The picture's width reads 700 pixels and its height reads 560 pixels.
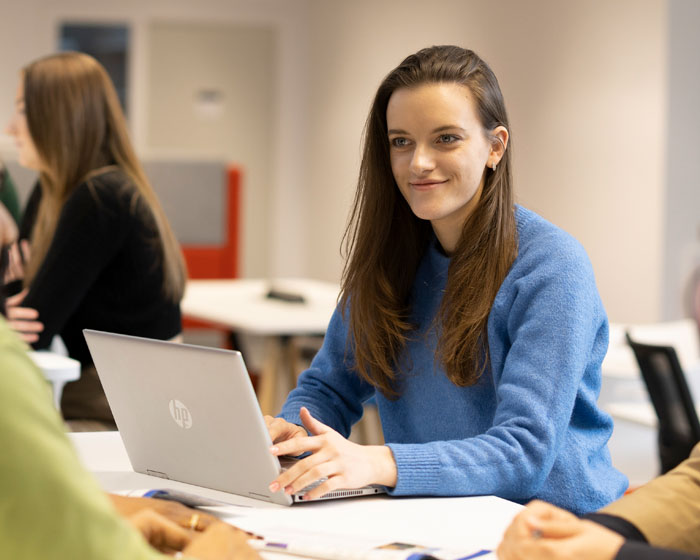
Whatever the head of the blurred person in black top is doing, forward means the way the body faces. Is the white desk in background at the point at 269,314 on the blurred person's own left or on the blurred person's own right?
on the blurred person's own right

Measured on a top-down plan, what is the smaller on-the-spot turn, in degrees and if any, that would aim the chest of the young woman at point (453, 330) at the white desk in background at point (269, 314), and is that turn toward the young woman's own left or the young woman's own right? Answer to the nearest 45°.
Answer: approximately 135° to the young woman's own right

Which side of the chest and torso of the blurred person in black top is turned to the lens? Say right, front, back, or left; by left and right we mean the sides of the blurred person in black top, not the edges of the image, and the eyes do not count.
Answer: left

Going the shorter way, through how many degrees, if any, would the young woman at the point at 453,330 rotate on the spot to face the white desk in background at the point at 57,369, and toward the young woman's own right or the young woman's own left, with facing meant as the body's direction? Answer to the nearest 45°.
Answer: approximately 90° to the young woman's own right

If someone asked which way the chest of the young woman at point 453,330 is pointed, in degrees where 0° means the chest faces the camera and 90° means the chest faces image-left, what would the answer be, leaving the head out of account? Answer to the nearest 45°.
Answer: approximately 45°

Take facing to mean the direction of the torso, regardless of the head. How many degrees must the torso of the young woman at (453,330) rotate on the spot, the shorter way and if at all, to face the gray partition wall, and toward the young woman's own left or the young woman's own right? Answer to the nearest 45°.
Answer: approximately 135° to the young woman's own right

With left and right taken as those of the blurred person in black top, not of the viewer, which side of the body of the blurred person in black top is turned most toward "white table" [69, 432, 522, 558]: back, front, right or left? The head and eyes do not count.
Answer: left

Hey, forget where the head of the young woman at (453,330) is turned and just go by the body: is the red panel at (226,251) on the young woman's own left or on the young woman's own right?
on the young woman's own right
